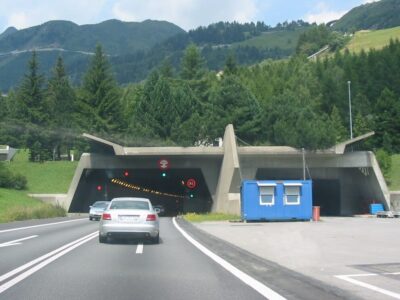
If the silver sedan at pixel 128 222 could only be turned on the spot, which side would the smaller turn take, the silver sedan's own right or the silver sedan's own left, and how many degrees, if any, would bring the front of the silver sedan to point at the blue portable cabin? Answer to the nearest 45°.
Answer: approximately 45° to the silver sedan's own right

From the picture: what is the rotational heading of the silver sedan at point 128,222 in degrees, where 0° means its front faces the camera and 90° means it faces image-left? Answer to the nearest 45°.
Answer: approximately 180°
